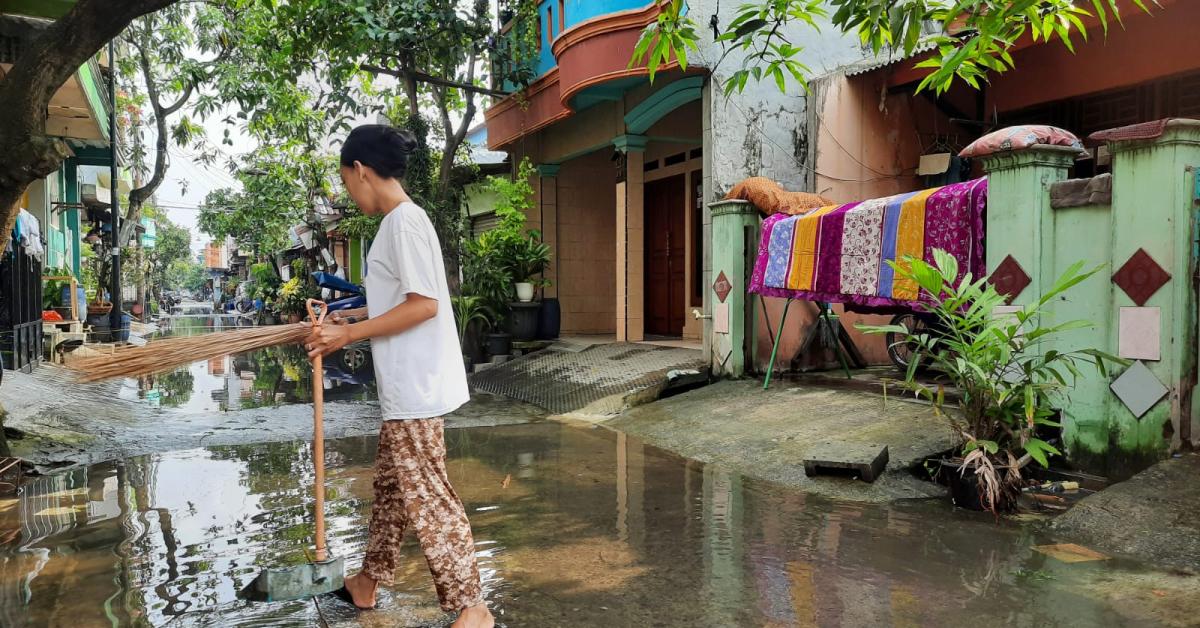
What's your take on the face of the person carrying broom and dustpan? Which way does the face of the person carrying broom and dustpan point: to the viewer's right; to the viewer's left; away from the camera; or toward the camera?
to the viewer's left

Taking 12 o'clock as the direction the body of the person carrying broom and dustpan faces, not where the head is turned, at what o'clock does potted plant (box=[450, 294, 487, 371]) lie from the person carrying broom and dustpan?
The potted plant is roughly at 3 o'clock from the person carrying broom and dustpan.

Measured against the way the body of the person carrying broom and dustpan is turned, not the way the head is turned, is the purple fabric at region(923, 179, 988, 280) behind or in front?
behind

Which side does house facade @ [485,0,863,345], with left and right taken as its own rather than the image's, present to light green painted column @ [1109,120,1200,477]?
left

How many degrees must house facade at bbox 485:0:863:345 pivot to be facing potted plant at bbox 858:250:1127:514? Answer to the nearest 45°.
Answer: approximately 45° to its left

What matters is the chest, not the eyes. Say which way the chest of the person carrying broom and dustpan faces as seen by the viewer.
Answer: to the viewer's left
